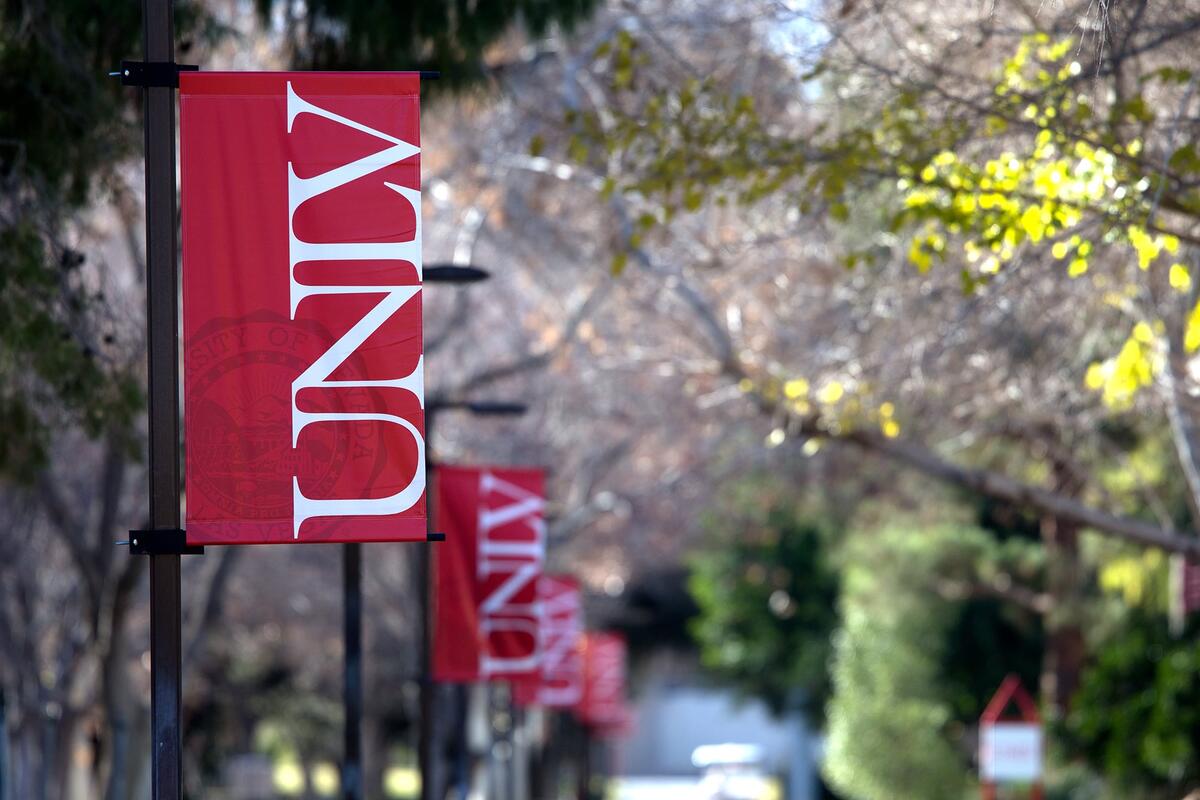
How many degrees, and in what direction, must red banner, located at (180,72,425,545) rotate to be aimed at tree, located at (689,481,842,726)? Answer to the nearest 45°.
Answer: approximately 180°

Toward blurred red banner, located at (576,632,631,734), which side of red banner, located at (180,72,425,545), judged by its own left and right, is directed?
back

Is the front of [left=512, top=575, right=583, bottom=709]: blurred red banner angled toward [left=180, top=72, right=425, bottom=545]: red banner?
yes

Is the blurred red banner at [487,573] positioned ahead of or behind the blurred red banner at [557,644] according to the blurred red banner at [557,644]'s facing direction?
ahead

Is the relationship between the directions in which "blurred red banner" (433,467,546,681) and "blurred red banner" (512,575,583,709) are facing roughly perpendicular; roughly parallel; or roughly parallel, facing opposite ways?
roughly parallel

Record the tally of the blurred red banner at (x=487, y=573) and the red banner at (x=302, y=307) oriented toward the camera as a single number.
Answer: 2

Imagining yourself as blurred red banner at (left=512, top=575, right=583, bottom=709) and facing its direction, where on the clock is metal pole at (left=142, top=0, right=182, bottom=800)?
The metal pole is roughly at 12 o'clock from the blurred red banner.

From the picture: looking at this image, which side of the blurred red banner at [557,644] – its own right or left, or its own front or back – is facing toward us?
front

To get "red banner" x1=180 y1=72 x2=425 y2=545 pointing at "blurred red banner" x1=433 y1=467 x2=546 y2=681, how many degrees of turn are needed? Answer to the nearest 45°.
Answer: approximately 180°

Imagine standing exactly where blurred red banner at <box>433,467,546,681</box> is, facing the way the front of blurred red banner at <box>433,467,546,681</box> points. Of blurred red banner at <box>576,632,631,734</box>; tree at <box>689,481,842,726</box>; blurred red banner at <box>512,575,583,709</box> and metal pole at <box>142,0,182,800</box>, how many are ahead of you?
1

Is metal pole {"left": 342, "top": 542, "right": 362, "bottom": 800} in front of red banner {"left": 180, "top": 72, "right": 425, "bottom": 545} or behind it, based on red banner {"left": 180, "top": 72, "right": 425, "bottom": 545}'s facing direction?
behind

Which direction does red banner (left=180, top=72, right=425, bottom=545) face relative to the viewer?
toward the camera

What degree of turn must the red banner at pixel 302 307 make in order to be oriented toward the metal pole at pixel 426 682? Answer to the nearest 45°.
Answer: approximately 180°

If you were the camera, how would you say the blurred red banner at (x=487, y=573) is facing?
facing the viewer
